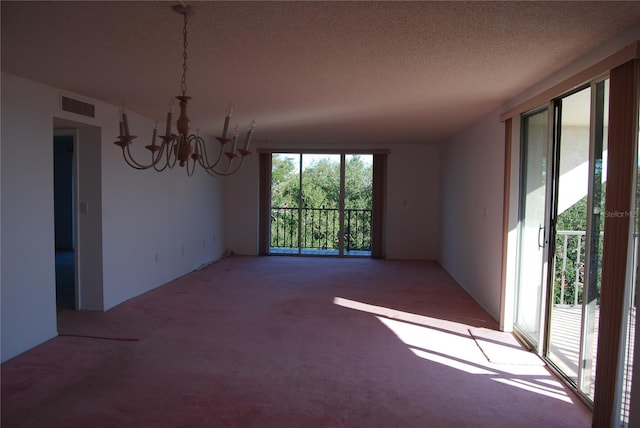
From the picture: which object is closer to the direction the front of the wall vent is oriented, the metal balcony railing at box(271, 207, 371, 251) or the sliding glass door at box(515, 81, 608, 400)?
the sliding glass door

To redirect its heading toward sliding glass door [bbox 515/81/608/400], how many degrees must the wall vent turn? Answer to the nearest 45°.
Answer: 0° — it already faces it

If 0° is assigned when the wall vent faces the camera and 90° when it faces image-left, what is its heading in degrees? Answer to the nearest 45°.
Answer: approximately 315°
